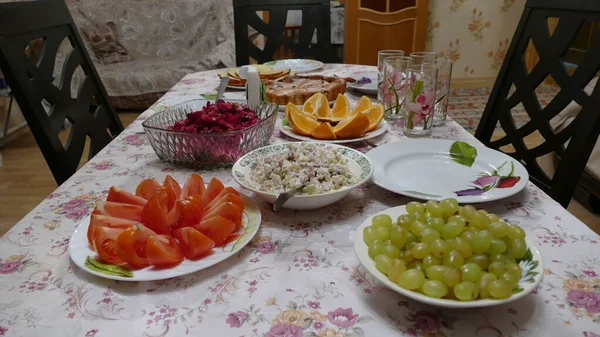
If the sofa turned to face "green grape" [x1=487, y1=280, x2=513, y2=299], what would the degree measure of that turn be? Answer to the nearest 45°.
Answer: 0° — it already faces it

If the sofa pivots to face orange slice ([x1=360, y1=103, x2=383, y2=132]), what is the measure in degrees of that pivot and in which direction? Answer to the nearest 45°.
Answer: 0° — it already faces it

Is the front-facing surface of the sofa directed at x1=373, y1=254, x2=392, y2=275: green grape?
yes

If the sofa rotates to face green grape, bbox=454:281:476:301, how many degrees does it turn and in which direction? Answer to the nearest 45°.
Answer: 0° — it already faces it

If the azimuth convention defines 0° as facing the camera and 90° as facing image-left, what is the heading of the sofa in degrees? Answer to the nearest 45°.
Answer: approximately 0°

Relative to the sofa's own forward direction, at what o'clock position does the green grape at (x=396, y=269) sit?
The green grape is roughly at 12 o'clock from the sofa.

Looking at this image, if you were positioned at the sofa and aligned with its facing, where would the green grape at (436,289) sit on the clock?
The green grape is roughly at 12 o'clock from the sofa.

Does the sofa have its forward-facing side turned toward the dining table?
yes

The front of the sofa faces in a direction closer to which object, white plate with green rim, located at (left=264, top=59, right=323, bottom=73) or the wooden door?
the white plate with green rim
